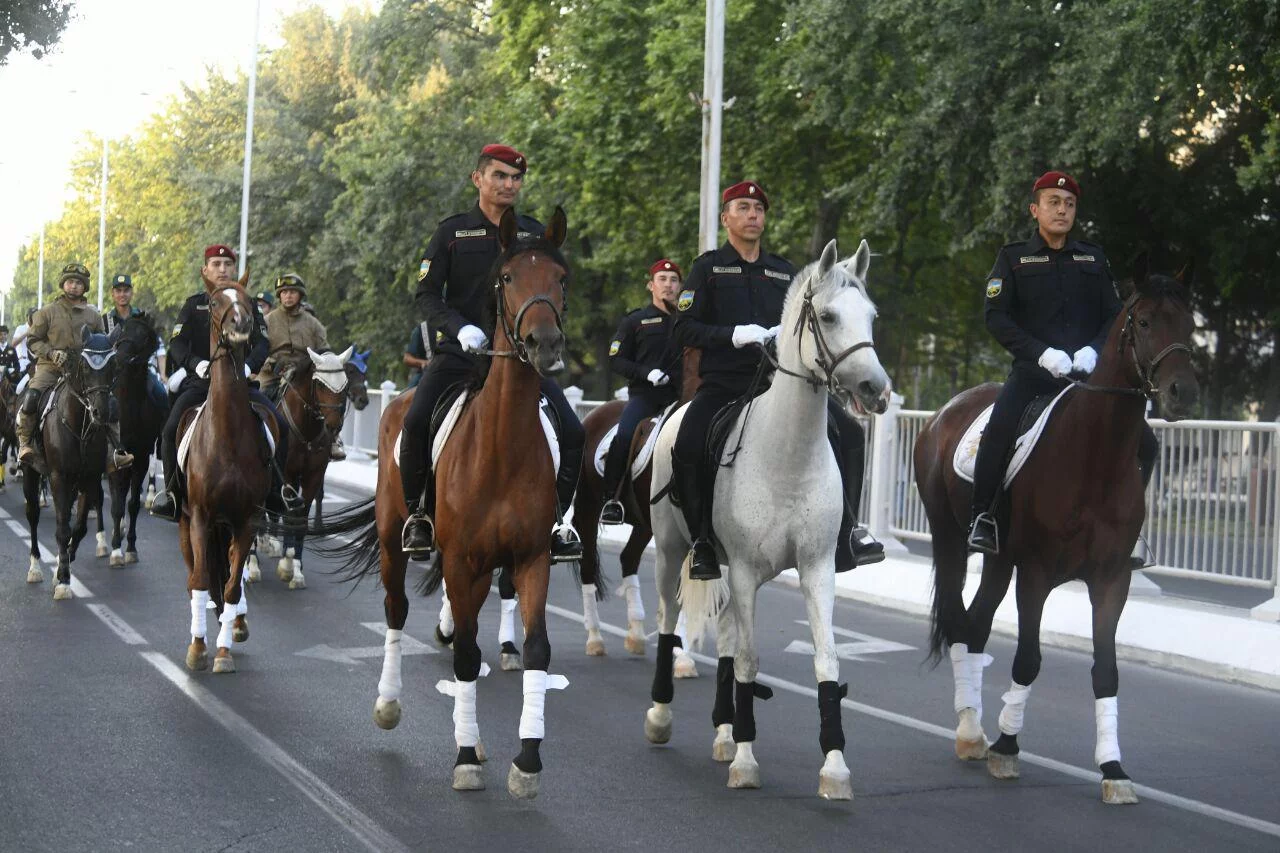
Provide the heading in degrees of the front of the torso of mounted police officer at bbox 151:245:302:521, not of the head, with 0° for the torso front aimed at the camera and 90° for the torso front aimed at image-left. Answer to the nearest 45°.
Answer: approximately 0°

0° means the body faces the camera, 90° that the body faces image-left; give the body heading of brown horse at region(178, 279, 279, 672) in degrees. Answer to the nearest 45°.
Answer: approximately 0°

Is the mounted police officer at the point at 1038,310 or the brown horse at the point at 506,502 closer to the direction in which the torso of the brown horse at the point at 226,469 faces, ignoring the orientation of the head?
the brown horse

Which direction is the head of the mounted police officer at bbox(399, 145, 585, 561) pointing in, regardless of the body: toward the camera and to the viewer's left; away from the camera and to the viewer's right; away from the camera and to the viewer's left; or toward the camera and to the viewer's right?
toward the camera and to the viewer's right

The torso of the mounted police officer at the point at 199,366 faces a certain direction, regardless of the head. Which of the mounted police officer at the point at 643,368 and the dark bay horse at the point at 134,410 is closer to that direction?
the mounted police officer

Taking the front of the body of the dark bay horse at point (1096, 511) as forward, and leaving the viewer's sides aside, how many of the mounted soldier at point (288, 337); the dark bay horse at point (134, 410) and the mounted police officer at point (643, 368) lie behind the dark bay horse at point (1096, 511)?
3

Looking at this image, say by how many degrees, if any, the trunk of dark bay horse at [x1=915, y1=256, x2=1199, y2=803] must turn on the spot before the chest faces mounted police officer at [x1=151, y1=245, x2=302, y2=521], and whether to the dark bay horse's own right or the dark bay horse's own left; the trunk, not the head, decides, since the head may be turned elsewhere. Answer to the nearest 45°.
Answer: approximately 135° to the dark bay horse's own right

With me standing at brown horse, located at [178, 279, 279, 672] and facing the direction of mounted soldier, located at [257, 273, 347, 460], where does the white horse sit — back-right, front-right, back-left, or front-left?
back-right

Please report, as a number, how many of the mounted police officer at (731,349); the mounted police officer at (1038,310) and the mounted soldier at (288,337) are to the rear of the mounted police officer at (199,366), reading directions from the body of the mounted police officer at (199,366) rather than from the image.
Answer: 1

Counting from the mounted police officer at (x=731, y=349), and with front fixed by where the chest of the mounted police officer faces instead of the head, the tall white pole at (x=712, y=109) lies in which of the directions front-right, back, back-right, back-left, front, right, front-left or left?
back-left

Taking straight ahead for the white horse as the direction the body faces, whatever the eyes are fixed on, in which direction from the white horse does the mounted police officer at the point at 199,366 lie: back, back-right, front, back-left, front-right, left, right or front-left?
back

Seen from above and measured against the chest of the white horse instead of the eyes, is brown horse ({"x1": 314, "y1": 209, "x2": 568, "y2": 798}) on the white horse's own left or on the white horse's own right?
on the white horse's own right

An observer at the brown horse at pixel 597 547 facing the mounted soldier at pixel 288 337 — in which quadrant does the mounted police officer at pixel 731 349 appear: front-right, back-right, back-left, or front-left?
back-left
